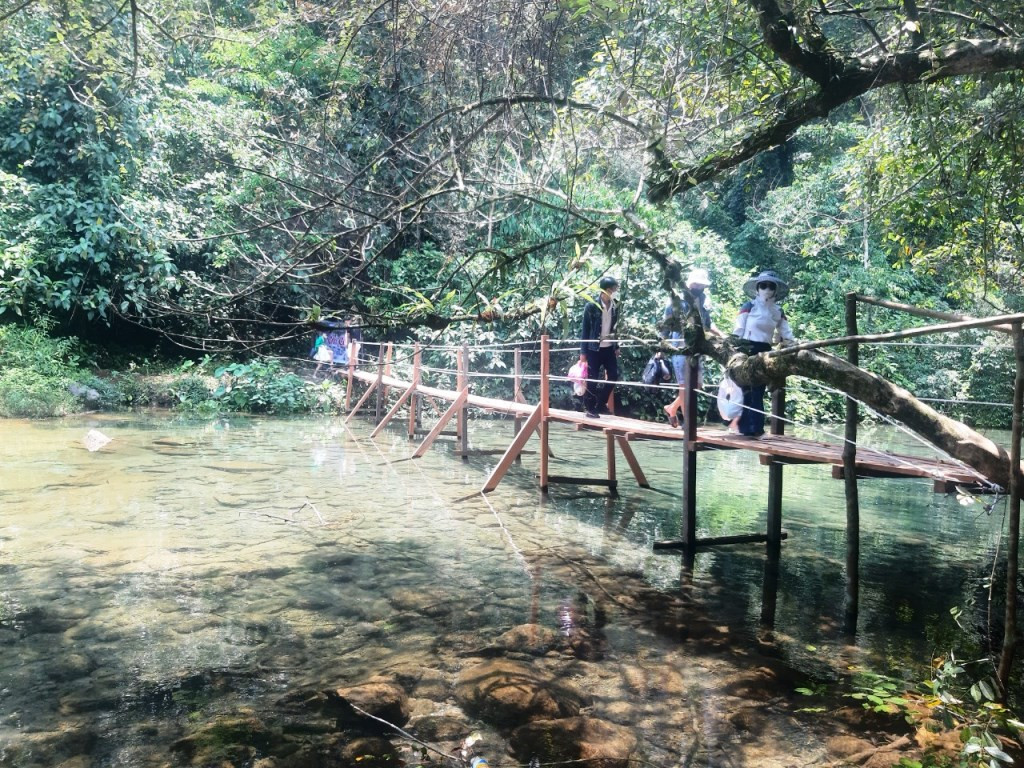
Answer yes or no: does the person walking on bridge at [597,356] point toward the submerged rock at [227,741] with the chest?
no

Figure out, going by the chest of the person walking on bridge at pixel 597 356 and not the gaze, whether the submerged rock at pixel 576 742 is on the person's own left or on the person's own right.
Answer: on the person's own right

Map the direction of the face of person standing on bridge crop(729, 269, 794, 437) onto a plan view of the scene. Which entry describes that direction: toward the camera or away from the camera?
toward the camera

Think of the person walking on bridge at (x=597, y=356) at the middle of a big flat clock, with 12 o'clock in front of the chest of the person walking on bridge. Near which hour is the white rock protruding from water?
The white rock protruding from water is roughly at 5 o'clock from the person walking on bridge.

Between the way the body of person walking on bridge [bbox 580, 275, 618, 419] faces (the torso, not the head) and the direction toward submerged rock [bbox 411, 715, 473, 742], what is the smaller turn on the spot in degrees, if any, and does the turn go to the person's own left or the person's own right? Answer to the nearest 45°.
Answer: approximately 45° to the person's own right

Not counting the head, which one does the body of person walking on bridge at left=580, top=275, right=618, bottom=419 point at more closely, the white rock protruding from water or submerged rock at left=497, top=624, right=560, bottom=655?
the submerged rock

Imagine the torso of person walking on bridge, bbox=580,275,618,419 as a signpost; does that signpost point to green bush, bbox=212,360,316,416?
no

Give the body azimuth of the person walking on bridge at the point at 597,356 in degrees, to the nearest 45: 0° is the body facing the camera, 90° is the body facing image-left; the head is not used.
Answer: approximately 315°

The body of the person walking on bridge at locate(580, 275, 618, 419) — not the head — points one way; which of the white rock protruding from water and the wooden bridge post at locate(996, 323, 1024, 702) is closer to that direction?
the wooden bridge post

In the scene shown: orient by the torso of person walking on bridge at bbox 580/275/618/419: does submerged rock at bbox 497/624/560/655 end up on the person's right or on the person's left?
on the person's right

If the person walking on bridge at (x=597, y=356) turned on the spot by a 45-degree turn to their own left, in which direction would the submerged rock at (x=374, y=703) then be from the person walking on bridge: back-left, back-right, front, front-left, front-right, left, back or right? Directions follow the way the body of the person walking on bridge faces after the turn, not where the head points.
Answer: right
